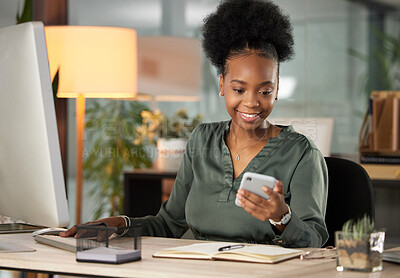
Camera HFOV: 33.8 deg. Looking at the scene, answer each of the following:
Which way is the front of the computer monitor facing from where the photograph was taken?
facing away from the viewer and to the right of the viewer

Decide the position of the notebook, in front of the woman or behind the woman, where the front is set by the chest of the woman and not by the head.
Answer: in front

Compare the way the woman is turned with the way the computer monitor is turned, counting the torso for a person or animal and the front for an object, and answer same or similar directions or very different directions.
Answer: very different directions

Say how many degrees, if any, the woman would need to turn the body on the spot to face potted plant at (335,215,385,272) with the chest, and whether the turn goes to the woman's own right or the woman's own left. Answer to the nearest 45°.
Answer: approximately 45° to the woman's own left

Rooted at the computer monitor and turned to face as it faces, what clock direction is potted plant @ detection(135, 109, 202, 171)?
The potted plant is roughly at 11 o'clock from the computer monitor.

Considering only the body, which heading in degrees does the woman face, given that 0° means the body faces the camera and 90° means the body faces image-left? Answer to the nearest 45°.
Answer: approximately 45°

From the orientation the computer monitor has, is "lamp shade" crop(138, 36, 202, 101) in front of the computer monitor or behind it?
in front

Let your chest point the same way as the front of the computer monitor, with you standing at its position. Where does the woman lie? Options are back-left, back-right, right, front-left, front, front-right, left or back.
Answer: front
